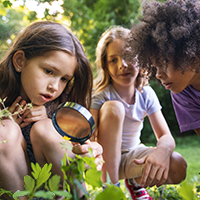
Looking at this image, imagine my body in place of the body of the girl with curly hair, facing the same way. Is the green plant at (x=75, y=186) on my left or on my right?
on my left

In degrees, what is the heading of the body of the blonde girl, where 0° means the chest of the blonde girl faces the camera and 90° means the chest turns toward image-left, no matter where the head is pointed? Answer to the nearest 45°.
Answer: approximately 0°

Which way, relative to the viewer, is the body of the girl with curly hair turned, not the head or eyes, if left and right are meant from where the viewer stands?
facing to the left of the viewer

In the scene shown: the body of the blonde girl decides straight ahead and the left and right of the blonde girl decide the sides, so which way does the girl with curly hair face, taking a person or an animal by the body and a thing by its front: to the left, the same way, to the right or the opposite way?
to the right

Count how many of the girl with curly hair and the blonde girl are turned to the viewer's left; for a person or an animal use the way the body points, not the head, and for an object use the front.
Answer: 1

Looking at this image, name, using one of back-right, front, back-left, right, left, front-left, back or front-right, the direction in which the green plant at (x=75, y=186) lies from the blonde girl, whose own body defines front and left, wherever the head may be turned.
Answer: front

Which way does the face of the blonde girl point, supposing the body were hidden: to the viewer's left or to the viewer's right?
to the viewer's left
